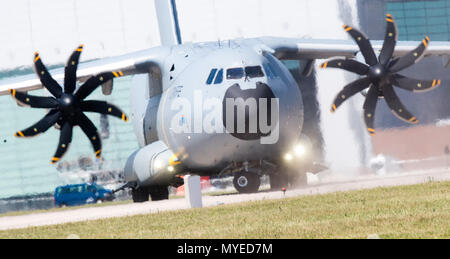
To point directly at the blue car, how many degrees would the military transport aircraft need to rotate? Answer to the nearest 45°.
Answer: approximately 135° to its right

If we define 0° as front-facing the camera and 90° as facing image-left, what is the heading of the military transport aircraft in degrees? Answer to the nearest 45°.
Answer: approximately 0°
